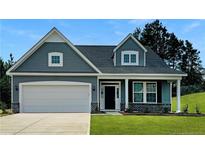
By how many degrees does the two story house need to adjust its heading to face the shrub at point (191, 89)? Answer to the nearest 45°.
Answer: approximately 135° to its left

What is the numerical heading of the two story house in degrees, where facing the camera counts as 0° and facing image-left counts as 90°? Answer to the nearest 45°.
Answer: approximately 0°

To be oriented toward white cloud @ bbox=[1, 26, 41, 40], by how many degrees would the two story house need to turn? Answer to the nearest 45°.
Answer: approximately 135° to its right
